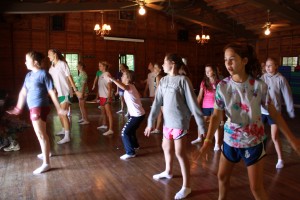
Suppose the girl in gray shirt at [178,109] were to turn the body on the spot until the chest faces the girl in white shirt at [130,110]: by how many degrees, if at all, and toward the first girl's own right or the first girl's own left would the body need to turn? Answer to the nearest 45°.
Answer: approximately 90° to the first girl's own right

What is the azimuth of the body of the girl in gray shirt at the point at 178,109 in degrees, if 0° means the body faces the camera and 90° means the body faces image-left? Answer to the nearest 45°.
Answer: approximately 45°

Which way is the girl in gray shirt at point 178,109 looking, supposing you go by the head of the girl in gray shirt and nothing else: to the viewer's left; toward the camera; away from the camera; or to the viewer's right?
to the viewer's left
